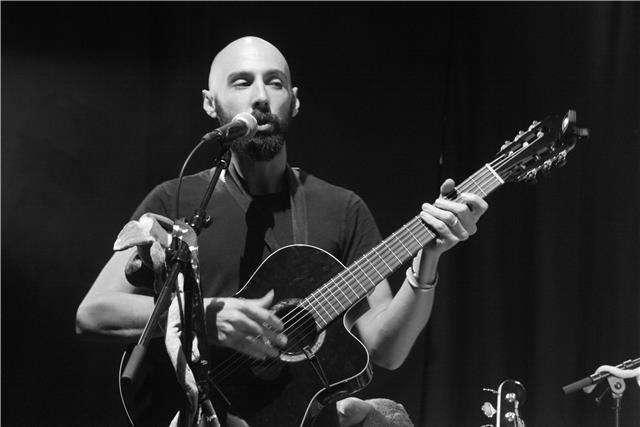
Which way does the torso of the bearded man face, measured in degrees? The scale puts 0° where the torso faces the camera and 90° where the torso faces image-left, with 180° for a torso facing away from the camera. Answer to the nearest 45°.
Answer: approximately 0°

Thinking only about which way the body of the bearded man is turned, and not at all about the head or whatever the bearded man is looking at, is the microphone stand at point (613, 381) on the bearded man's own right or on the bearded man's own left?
on the bearded man's own left

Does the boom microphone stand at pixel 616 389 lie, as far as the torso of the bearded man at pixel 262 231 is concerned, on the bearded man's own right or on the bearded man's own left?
on the bearded man's own left

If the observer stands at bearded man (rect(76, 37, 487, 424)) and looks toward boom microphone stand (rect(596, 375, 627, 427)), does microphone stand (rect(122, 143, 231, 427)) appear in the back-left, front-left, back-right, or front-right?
back-right
